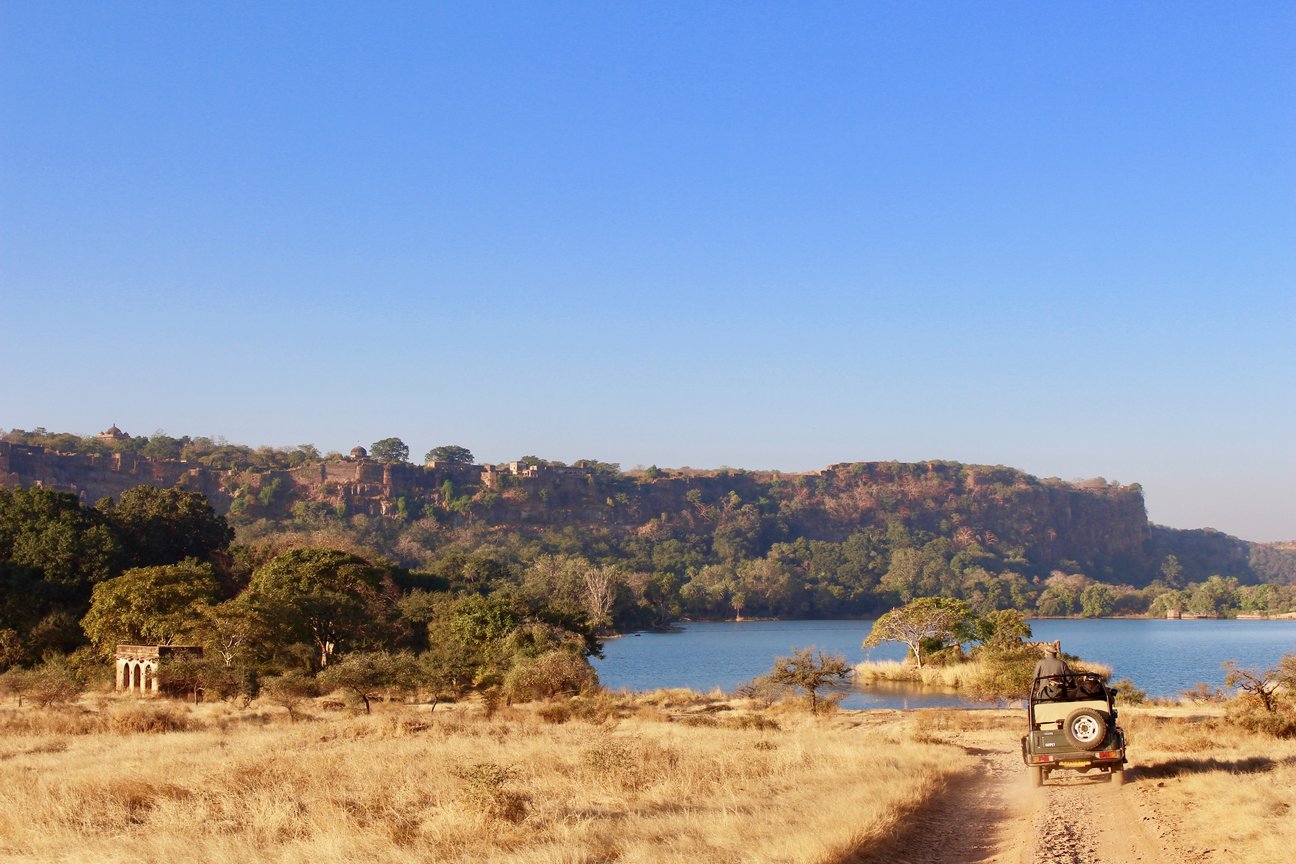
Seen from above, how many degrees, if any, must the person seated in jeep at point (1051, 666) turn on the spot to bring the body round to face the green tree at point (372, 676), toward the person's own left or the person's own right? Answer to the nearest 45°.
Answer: approximately 45° to the person's own left

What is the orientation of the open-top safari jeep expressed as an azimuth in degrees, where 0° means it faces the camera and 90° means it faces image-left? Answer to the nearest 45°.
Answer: approximately 180°

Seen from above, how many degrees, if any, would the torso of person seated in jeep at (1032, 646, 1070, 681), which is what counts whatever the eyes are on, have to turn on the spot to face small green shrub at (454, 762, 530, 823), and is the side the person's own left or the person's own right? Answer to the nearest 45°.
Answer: approximately 135° to the person's own left

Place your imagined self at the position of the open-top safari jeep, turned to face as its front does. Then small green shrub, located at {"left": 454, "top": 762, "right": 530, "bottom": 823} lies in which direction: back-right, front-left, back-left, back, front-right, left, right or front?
back-left

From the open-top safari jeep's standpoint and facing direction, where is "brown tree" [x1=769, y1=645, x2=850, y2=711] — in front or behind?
in front

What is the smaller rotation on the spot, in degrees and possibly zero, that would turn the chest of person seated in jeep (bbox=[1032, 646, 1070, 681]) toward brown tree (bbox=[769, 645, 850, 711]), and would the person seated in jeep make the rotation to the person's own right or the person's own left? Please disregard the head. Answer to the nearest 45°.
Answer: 0° — they already face it

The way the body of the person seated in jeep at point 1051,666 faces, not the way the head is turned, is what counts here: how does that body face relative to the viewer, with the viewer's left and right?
facing away from the viewer

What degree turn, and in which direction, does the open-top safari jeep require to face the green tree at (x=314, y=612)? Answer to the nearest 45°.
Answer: approximately 45° to its left
